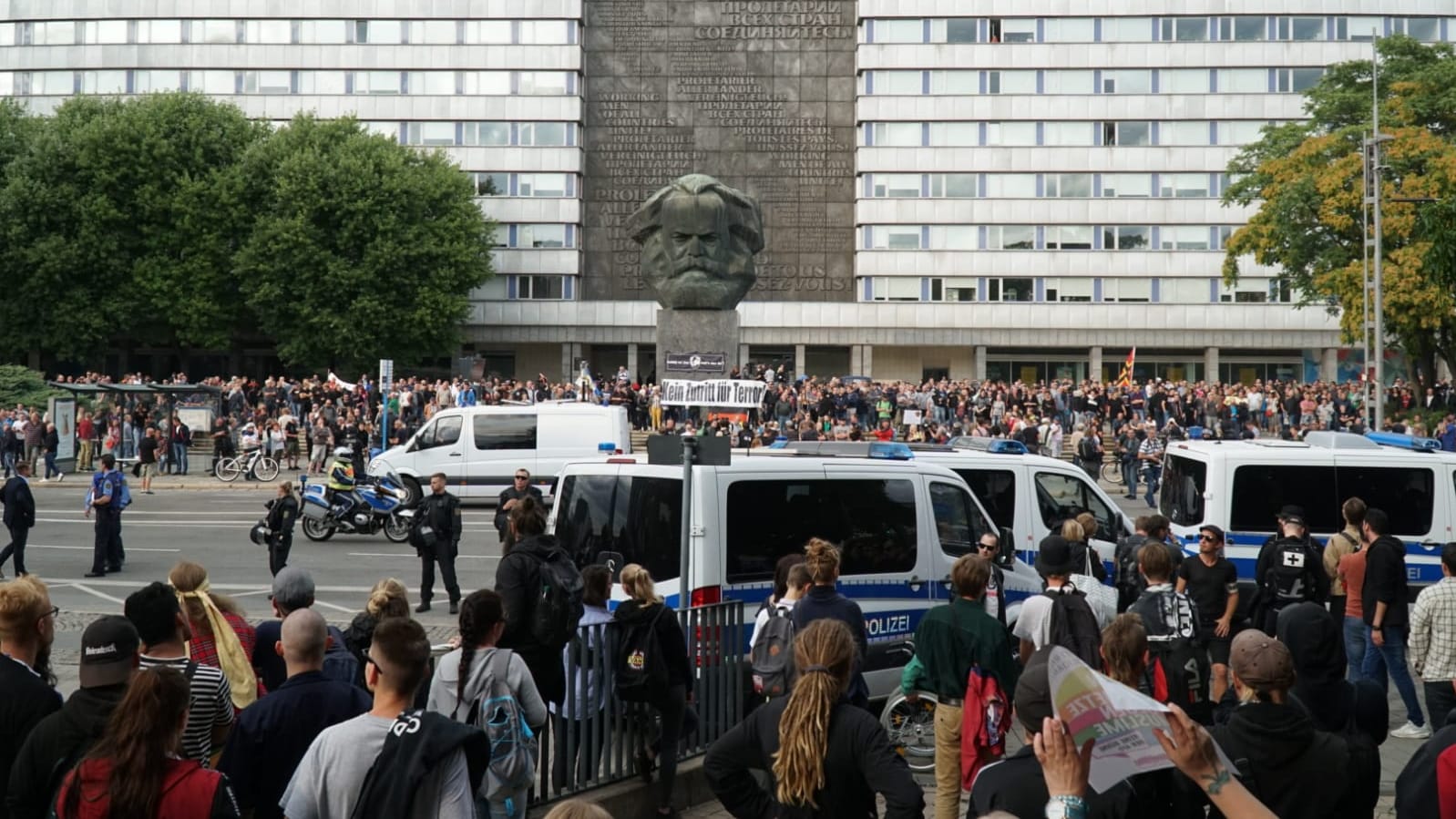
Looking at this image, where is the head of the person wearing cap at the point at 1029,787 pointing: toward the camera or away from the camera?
away from the camera

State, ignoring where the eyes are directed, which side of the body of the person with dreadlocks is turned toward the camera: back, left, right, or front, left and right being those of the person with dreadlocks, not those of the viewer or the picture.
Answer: back

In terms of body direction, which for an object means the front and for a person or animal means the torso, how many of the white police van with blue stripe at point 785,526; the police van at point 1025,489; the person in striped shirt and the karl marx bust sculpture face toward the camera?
1

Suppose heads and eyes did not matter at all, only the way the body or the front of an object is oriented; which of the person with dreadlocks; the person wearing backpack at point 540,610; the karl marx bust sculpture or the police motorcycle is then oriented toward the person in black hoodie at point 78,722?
the karl marx bust sculpture

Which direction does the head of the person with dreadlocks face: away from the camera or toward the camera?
away from the camera

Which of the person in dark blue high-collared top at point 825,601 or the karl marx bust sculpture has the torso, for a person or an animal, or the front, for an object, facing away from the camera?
the person in dark blue high-collared top

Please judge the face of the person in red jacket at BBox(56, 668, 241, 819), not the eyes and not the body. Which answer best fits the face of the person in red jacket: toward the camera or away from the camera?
away from the camera

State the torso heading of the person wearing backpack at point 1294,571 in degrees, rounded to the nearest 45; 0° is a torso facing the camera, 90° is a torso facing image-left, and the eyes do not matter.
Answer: approximately 180°

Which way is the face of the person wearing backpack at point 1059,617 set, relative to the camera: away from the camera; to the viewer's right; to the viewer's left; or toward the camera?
away from the camera
